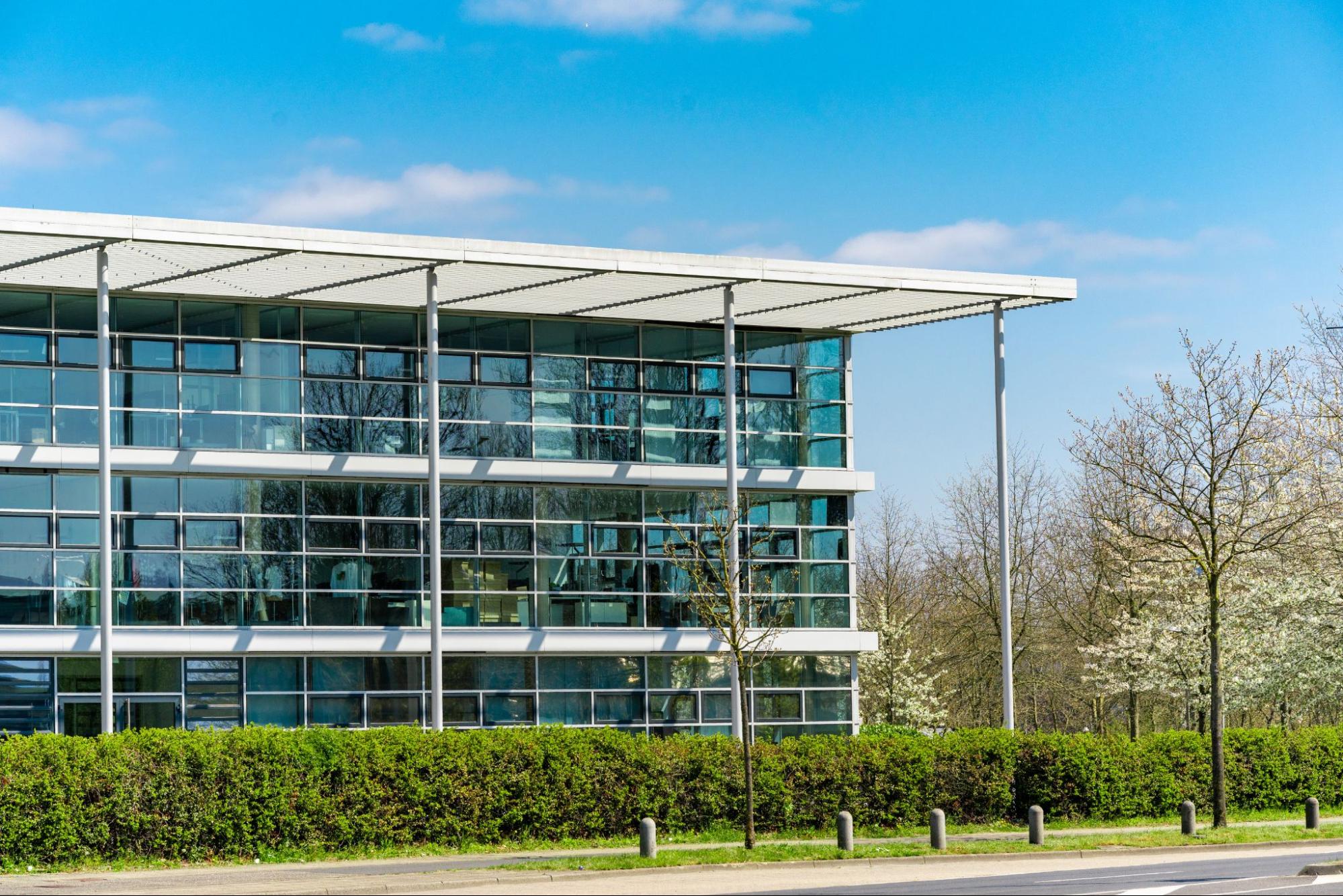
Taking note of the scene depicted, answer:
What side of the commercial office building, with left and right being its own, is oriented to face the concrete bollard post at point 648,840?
front

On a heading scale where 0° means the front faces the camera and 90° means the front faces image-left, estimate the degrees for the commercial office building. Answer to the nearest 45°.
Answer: approximately 0°

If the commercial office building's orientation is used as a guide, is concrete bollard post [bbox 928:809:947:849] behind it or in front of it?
in front

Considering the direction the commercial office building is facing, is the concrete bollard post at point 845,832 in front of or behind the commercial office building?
in front
